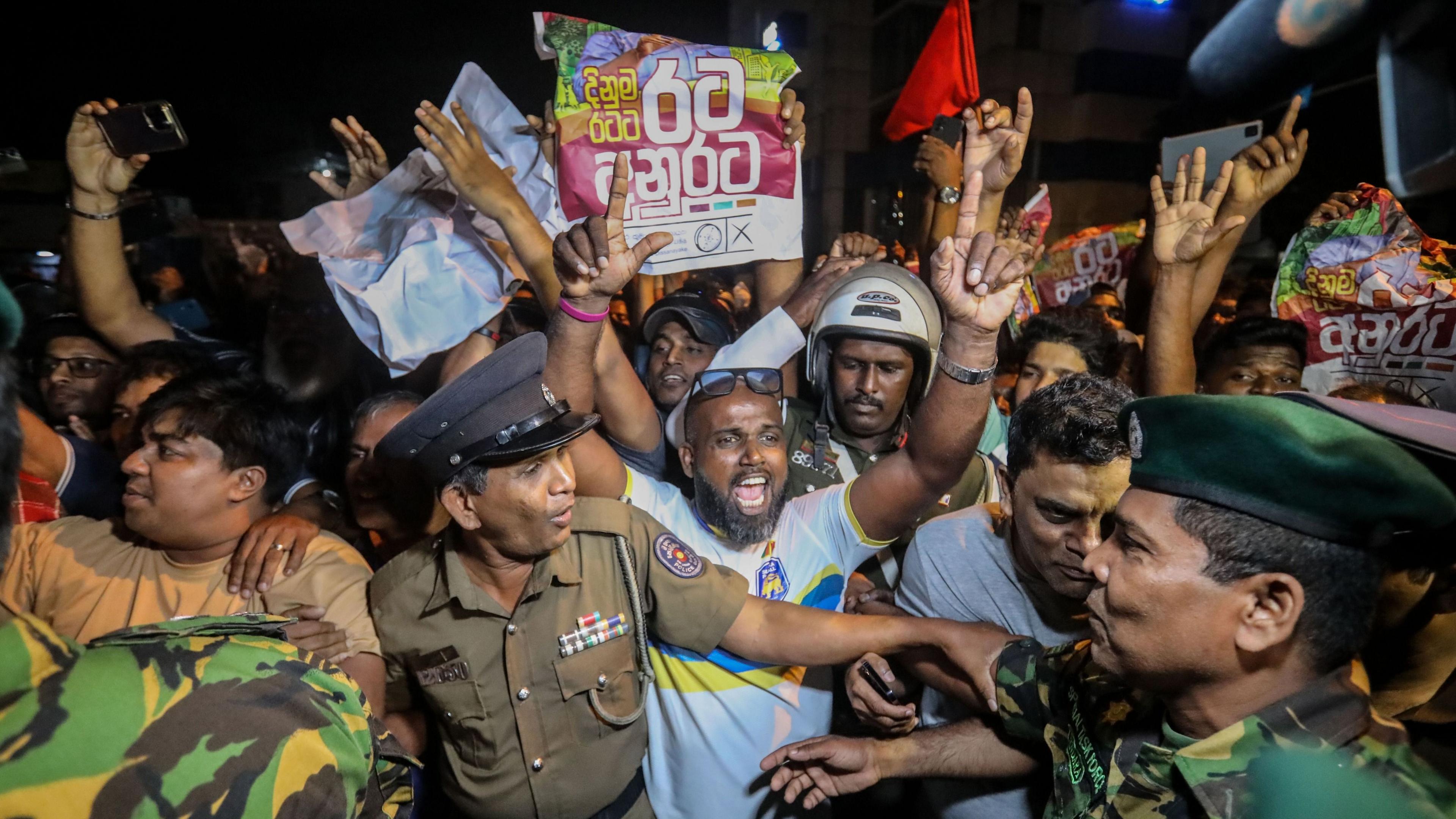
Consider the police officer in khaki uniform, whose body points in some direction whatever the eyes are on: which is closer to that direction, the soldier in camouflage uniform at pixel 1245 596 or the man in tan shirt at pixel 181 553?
the soldier in camouflage uniform

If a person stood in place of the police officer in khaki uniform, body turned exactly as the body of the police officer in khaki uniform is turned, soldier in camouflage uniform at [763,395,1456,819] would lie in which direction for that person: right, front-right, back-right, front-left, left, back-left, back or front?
front-left

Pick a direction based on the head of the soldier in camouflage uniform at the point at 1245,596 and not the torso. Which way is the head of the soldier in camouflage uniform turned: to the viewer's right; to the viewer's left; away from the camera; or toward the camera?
to the viewer's left

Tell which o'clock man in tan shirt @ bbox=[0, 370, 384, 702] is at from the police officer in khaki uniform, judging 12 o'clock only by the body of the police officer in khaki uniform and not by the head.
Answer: The man in tan shirt is roughly at 3 o'clock from the police officer in khaki uniform.

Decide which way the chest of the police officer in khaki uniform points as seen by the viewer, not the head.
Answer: toward the camera

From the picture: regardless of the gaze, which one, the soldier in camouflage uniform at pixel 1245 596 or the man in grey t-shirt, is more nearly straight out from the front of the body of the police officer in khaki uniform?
the soldier in camouflage uniform

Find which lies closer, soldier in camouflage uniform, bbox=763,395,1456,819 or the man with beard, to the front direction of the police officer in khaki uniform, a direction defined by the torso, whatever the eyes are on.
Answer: the soldier in camouflage uniform

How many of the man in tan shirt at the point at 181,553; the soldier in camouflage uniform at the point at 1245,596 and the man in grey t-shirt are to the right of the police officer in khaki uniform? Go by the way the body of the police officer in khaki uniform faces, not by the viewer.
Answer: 1

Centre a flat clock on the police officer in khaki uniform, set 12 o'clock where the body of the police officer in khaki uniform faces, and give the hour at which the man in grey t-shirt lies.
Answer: The man in grey t-shirt is roughly at 9 o'clock from the police officer in khaki uniform.
